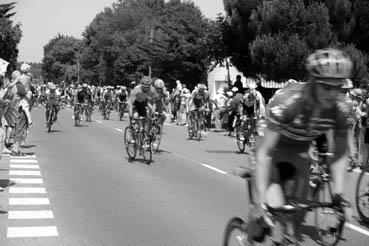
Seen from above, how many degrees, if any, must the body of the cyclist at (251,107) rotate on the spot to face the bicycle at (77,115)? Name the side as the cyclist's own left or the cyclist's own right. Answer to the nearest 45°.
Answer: approximately 90° to the cyclist's own right

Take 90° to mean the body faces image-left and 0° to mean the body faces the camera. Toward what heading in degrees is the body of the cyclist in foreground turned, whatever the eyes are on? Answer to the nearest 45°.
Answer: approximately 315°

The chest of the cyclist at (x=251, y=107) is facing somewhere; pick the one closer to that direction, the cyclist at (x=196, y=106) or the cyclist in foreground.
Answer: the cyclist in foreground

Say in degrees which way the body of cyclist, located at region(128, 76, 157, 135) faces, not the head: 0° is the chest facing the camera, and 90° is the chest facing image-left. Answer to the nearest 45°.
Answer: approximately 0°

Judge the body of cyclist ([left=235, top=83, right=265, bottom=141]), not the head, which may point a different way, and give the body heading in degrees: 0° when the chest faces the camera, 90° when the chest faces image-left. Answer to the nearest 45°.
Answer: approximately 45°

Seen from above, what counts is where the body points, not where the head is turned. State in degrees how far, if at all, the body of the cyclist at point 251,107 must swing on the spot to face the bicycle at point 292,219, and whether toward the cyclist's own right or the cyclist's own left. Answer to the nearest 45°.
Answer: approximately 45° to the cyclist's own left
